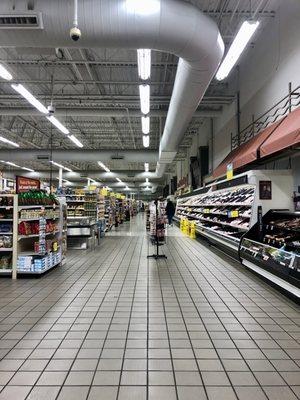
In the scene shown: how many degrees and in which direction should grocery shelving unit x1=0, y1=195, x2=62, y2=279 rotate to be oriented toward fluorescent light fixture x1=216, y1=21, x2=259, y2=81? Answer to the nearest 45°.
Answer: approximately 45° to its left

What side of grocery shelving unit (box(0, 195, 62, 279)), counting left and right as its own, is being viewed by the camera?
front

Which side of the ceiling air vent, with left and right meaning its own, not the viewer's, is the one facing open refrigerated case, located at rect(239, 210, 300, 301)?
left

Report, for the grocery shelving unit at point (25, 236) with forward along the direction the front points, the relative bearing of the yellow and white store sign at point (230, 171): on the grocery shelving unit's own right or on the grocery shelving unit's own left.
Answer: on the grocery shelving unit's own left

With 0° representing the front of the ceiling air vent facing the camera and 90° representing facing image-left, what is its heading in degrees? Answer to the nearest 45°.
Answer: approximately 0°

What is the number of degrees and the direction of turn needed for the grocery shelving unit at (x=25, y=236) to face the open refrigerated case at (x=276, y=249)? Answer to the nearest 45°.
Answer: approximately 45° to its left

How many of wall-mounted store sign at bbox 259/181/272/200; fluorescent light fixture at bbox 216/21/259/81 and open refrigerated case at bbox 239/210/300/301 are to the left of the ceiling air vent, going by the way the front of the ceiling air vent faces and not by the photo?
3
